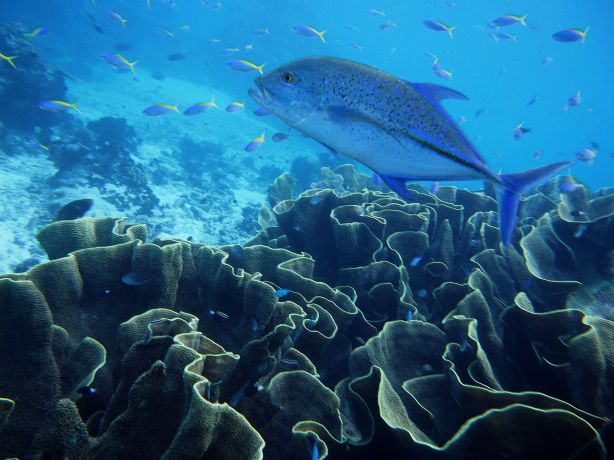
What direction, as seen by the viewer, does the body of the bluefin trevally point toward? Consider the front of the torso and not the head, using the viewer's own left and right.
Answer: facing to the left of the viewer

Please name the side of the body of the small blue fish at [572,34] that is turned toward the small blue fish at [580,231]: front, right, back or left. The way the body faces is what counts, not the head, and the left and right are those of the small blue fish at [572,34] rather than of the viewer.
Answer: left

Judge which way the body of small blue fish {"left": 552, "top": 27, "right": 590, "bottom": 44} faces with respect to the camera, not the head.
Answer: to the viewer's left
